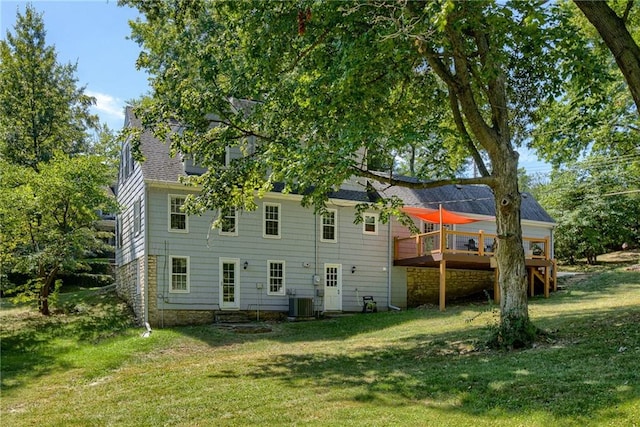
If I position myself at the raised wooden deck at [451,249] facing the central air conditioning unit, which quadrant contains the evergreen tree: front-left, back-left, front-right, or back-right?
front-right

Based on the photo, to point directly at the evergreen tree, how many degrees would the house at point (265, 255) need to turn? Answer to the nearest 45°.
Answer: approximately 45° to its left

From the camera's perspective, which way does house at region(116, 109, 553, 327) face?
away from the camera
